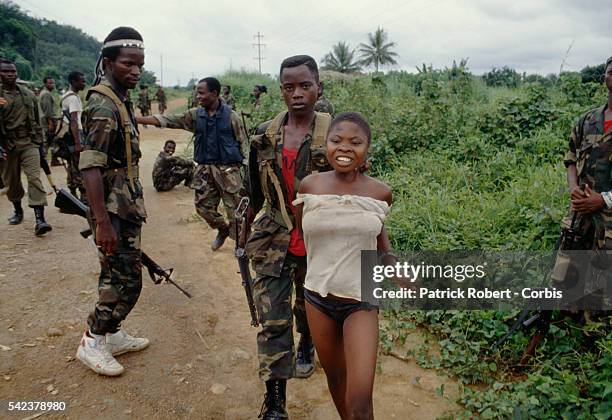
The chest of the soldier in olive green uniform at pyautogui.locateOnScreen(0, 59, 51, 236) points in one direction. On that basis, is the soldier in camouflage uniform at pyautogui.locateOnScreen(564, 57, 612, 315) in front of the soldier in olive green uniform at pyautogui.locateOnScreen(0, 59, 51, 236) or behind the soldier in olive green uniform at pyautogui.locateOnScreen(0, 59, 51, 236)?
in front

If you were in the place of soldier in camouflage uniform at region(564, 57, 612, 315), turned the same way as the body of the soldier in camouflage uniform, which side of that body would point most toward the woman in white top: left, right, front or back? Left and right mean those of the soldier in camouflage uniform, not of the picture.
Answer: right

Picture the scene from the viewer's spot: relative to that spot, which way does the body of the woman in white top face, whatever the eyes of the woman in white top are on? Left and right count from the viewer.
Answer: facing the viewer

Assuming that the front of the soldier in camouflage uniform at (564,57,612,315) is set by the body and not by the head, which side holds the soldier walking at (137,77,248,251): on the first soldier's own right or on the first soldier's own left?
on the first soldier's own right

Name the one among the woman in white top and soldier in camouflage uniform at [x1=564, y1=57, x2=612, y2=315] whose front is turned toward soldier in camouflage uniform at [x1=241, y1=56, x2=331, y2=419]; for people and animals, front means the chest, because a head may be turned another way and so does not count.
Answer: soldier in camouflage uniform at [x1=564, y1=57, x2=612, y2=315]

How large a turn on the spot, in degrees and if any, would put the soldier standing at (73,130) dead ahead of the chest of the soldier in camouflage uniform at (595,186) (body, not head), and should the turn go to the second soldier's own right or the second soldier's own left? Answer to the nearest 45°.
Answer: approximately 45° to the second soldier's own right

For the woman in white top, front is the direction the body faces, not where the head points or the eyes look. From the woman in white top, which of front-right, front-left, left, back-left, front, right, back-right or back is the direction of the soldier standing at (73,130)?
back-right

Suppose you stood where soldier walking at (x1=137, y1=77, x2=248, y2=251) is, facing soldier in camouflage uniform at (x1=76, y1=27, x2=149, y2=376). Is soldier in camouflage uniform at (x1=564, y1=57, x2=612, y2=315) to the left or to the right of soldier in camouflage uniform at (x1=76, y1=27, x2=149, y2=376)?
left

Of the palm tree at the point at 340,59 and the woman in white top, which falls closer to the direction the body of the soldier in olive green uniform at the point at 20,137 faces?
the woman in white top

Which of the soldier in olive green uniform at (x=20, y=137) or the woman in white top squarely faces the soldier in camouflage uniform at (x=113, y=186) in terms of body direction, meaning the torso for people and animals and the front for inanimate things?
the soldier in olive green uniform at (x=20, y=137)

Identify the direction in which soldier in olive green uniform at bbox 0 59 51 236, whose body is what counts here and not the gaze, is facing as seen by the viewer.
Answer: toward the camera

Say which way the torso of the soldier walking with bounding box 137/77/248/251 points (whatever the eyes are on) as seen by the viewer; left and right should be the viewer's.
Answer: facing the viewer and to the left of the viewer

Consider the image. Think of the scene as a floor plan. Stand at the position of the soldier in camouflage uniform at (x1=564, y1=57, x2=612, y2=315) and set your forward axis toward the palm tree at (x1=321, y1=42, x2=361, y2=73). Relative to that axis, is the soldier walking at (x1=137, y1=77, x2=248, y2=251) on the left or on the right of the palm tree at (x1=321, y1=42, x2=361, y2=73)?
left

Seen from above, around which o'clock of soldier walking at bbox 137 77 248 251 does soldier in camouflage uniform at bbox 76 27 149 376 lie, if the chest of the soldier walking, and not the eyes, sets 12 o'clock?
The soldier in camouflage uniform is roughly at 11 o'clock from the soldier walking.

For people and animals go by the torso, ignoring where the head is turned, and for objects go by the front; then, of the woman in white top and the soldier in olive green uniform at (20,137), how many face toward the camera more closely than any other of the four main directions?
2

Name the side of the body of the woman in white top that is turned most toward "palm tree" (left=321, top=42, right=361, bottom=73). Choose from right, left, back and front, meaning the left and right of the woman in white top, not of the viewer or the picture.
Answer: back

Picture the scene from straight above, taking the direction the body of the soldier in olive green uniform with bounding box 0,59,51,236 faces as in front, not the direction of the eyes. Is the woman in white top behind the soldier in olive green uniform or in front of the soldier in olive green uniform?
in front
